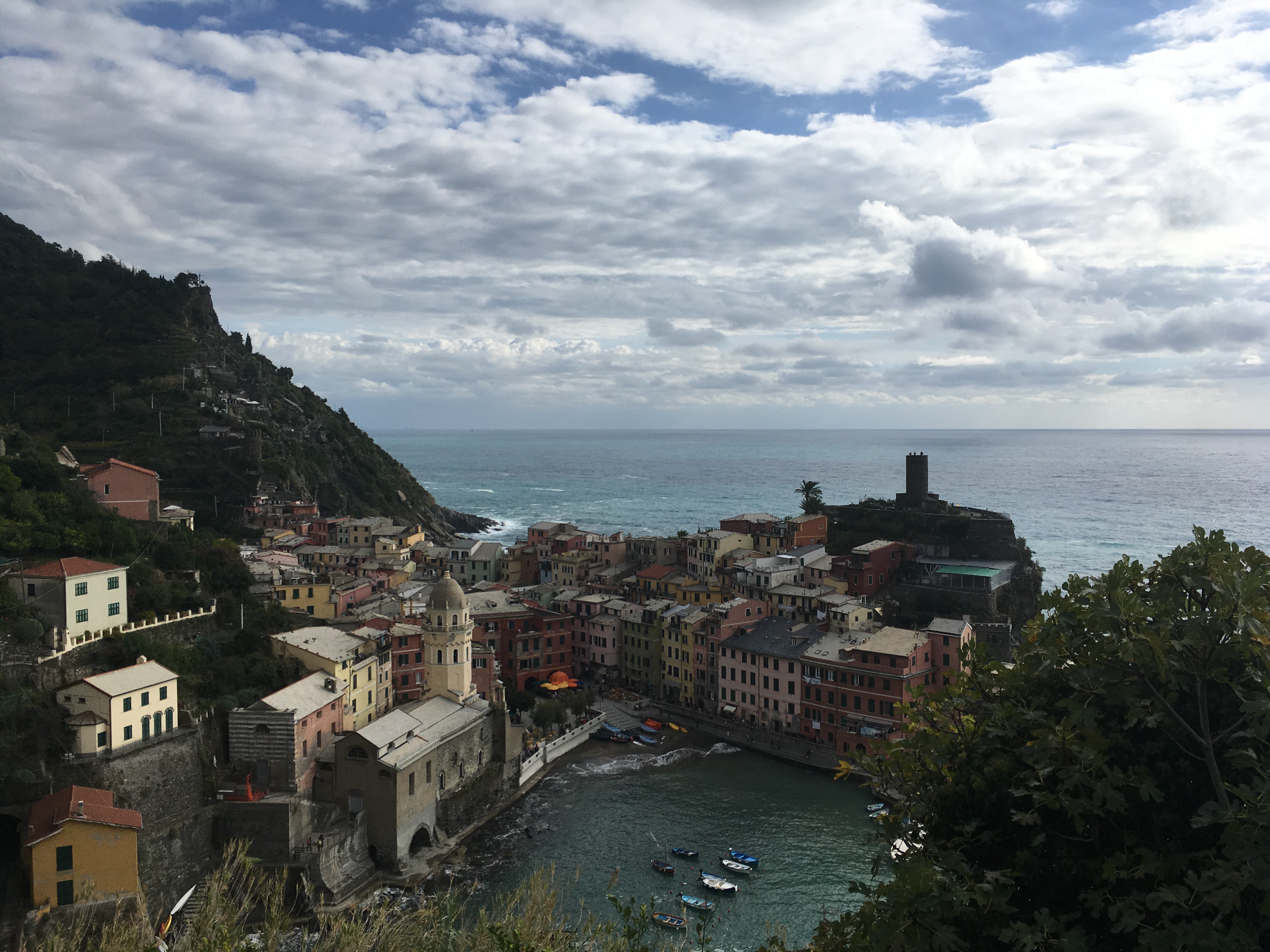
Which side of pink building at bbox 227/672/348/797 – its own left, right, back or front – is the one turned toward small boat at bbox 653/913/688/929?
left

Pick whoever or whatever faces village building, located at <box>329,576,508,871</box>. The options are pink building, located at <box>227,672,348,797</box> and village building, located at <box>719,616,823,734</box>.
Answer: village building, located at <box>719,616,823,734</box>

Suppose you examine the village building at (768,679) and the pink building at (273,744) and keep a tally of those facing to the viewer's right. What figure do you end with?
0

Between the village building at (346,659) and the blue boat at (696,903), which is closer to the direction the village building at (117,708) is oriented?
the blue boat

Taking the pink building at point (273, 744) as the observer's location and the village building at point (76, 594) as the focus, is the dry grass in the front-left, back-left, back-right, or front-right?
back-left

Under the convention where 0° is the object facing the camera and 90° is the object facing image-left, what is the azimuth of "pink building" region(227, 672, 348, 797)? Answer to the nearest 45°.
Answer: approximately 45°

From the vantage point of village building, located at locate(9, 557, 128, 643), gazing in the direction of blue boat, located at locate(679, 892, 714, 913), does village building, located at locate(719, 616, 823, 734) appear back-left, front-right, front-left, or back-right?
front-left

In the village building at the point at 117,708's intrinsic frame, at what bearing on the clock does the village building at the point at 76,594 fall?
the village building at the point at 76,594 is roughly at 7 o'clock from the village building at the point at 117,708.

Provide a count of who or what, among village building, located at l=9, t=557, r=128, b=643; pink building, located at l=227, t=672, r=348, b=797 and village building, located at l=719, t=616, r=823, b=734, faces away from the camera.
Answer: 0

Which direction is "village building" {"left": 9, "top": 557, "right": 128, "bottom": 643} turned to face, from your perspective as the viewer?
facing the viewer and to the right of the viewer

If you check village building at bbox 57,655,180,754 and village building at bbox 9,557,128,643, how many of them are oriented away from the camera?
0
